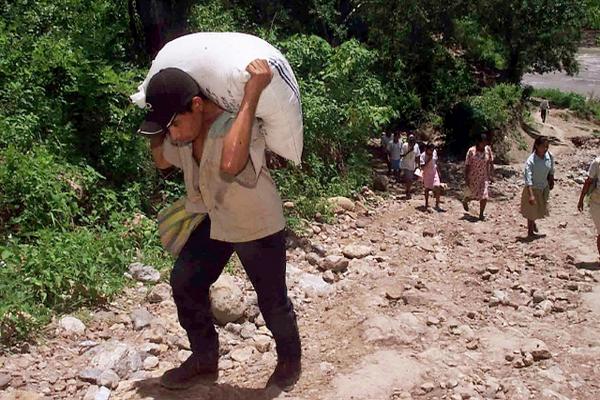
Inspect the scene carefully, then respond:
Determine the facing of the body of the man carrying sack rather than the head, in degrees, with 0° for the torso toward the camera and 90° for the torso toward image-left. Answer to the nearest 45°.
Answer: approximately 45°

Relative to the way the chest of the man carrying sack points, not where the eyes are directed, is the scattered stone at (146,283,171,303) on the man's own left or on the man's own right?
on the man's own right

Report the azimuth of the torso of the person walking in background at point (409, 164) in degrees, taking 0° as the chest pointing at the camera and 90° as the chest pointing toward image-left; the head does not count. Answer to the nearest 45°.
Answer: approximately 0°

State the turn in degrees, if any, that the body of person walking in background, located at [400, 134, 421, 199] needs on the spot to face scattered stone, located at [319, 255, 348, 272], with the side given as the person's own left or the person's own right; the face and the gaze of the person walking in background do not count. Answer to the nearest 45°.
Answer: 0° — they already face it

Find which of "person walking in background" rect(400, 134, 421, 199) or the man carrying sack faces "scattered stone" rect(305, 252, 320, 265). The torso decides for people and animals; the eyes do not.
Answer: the person walking in background

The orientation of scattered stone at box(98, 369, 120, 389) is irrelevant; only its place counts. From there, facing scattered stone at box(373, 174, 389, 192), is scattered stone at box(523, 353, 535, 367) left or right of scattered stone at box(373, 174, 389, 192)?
right

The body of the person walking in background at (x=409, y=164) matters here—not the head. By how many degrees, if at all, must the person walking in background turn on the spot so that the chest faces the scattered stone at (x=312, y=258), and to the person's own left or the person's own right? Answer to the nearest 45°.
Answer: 0° — they already face it

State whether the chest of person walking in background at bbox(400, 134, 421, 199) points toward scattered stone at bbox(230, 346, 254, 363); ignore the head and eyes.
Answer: yes

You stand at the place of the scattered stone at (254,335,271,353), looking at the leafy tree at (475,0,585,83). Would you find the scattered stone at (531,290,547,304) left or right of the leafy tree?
right

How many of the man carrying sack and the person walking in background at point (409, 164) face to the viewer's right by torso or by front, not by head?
0

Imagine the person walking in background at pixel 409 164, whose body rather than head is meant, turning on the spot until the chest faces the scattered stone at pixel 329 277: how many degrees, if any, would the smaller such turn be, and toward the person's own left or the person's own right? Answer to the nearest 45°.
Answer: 0° — they already face it

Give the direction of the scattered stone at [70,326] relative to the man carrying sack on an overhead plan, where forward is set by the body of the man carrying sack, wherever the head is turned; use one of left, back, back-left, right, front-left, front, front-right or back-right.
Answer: right

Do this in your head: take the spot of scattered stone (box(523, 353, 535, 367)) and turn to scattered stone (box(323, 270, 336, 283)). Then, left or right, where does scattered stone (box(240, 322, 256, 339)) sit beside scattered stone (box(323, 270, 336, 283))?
left
